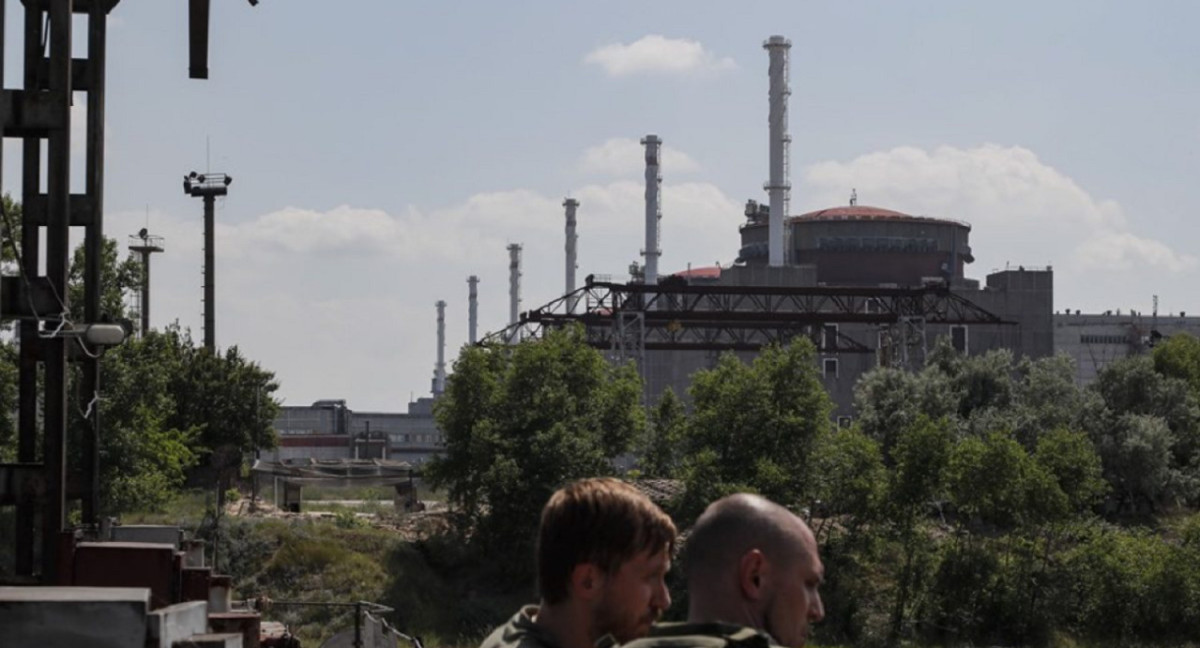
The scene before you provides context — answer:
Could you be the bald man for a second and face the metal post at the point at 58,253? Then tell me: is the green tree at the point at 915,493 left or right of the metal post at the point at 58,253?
right

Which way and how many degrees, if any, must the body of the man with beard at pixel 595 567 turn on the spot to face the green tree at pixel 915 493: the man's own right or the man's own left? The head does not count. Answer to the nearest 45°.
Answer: approximately 90° to the man's own left

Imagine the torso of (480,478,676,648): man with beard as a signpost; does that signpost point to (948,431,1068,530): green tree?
no

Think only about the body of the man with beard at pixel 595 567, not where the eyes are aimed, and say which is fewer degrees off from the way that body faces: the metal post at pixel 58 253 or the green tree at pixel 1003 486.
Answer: the green tree

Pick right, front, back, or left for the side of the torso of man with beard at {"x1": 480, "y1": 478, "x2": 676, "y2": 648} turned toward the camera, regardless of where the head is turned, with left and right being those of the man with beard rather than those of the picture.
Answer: right

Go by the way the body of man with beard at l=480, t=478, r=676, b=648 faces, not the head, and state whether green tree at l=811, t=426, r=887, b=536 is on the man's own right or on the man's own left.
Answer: on the man's own left

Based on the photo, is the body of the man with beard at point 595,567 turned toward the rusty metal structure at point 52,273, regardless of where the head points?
no

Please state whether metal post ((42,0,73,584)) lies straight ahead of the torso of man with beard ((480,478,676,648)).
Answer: no
